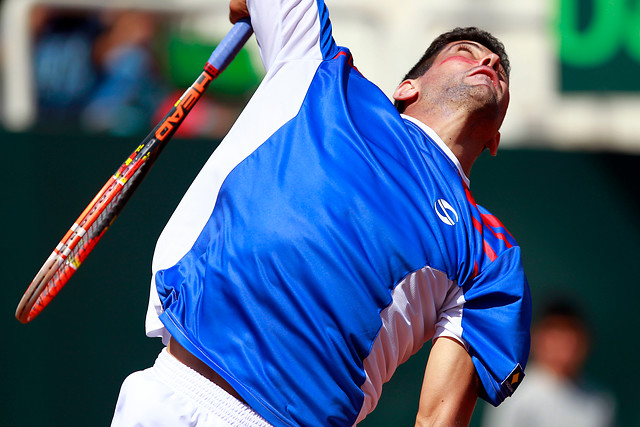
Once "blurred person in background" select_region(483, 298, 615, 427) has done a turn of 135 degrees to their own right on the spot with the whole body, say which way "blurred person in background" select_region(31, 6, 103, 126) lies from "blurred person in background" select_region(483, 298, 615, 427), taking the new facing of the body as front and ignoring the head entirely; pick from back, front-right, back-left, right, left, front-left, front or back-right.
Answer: front-left

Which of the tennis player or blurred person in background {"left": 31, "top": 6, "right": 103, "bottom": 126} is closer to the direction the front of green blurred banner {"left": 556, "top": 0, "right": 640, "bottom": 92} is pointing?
the tennis player

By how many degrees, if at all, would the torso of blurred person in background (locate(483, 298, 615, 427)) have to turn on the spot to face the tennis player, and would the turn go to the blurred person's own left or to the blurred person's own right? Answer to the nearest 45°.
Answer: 0° — they already face them

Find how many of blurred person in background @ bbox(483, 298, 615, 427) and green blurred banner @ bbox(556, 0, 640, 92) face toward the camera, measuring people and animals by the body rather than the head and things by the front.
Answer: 2

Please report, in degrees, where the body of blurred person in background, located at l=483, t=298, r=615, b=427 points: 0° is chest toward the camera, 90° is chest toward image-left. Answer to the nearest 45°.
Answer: approximately 0°

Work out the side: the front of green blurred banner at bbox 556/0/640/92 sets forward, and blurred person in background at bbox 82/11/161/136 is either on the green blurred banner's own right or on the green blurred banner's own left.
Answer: on the green blurred banner's own right

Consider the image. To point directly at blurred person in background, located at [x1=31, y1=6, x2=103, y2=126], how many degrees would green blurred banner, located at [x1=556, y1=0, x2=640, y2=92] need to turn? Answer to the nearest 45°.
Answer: approximately 90° to its right

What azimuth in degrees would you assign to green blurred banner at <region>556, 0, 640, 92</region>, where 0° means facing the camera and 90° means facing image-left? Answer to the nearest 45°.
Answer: approximately 0°
